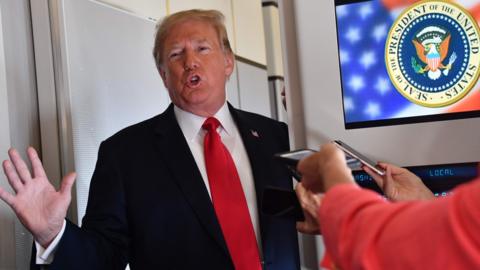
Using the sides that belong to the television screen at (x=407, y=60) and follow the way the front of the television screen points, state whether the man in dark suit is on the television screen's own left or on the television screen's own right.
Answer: on the television screen's own right

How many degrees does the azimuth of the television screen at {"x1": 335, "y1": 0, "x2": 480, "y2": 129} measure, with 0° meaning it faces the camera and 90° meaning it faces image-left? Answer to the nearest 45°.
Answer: approximately 0°
